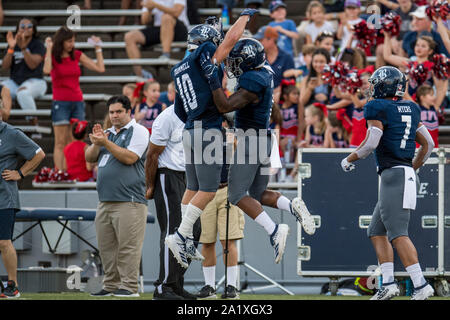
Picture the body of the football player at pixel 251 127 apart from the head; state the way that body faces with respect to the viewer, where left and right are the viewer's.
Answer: facing to the left of the viewer

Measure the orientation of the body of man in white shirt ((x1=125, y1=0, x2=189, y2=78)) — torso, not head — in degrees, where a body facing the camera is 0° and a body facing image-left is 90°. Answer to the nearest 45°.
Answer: approximately 45°

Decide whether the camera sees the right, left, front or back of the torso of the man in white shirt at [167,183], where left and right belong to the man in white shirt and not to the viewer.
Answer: right

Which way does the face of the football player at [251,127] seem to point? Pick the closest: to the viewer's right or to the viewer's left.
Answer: to the viewer's left

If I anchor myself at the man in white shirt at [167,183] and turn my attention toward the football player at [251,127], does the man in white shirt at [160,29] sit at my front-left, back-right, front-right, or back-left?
back-left

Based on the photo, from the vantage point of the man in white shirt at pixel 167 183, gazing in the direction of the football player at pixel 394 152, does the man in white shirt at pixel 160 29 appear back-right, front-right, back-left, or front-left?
back-left

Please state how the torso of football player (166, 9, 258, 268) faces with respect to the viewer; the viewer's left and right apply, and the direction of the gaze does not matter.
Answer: facing away from the viewer and to the right of the viewer

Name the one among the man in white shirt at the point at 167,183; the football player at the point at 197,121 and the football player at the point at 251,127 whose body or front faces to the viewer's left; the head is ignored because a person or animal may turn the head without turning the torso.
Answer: the football player at the point at 251,127
